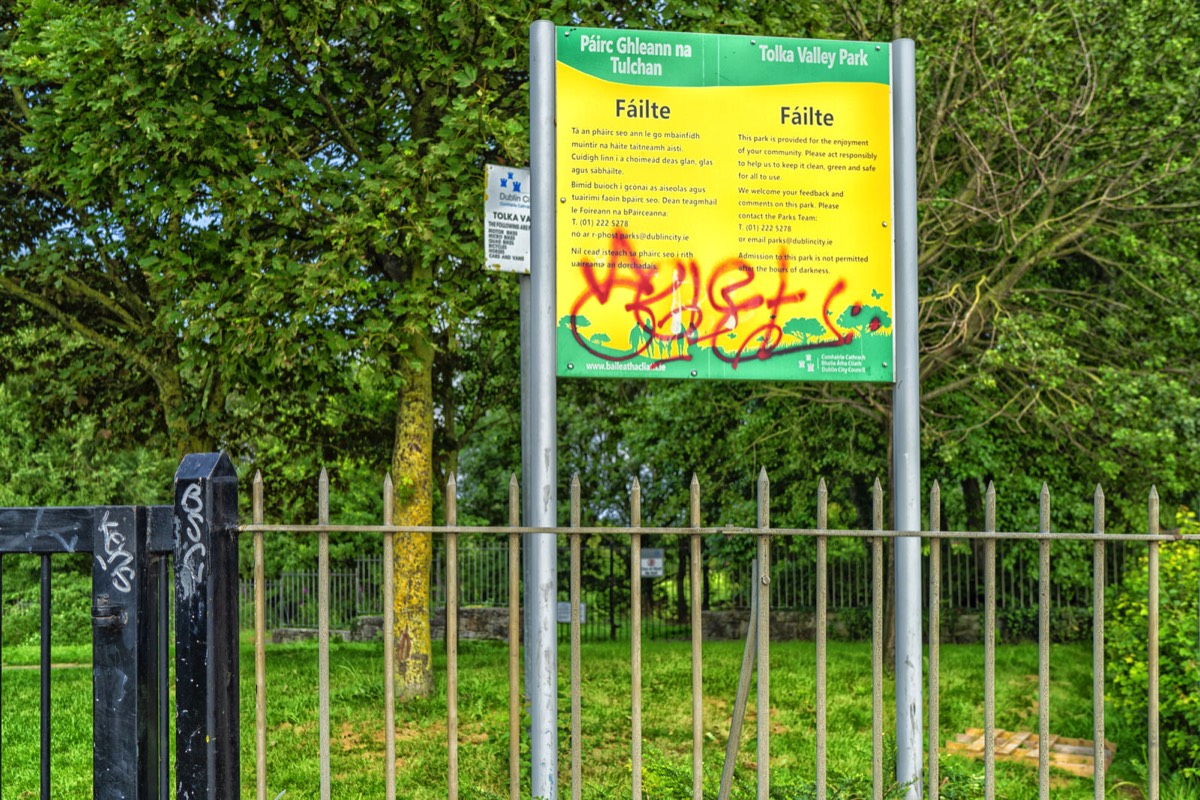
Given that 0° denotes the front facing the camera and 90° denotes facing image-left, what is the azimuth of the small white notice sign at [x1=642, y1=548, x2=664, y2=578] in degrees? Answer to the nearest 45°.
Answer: approximately 0°

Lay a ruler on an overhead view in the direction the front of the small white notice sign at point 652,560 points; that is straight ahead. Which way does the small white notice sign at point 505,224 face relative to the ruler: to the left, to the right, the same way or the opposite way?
the same way

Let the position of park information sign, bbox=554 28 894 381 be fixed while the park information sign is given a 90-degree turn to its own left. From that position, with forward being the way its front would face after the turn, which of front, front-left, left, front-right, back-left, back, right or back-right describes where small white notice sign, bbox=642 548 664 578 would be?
left

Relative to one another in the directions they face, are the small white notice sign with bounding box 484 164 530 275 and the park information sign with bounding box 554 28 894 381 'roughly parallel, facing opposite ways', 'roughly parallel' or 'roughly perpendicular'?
roughly parallel

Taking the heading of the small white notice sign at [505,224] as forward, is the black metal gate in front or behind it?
in front

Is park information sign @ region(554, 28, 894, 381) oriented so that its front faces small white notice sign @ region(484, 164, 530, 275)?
no

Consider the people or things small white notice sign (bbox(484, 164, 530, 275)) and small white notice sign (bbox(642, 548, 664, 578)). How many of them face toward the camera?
2

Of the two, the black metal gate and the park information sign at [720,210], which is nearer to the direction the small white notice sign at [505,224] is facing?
the black metal gate

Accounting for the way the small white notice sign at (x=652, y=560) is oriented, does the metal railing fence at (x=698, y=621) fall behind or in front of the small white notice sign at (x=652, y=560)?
in front

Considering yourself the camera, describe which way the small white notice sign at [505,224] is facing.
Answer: facing the viewer

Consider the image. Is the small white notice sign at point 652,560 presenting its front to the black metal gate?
yes
